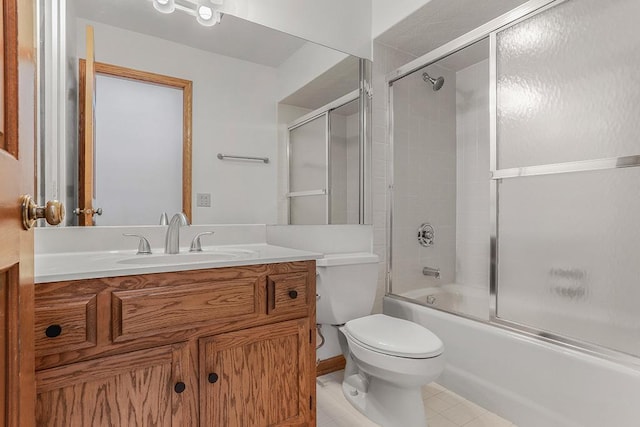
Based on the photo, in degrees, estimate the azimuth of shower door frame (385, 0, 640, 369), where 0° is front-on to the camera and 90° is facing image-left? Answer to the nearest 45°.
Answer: approximately 45°

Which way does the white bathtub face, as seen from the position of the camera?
facing the viewer and to the left of the viewer

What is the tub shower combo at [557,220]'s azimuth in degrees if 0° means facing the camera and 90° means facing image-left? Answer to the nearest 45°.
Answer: approximately 45°

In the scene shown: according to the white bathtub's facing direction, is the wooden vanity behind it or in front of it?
in front

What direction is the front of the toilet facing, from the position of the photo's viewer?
facing the viewer and to the right of the viewer

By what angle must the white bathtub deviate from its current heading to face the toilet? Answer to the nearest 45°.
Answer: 0° — it already faces it

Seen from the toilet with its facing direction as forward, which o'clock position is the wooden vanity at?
The wooden vanity is roughly at 3 o'clock from the toilet.

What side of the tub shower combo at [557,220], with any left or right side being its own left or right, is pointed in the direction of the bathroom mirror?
front

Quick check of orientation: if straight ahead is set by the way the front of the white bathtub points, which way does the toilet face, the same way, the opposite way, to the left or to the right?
to the left

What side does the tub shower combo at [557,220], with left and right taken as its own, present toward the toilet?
front

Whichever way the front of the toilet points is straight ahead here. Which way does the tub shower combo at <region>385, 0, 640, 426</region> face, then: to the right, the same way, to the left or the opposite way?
to the right
